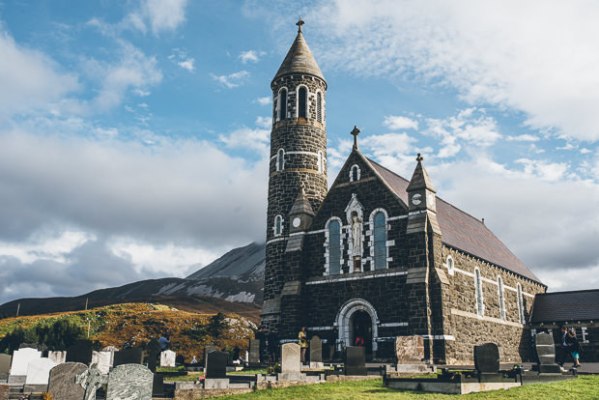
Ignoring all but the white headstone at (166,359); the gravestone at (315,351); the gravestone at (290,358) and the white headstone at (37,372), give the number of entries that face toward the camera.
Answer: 4

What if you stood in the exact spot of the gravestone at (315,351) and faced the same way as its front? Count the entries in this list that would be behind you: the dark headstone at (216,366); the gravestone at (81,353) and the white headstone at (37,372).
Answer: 0

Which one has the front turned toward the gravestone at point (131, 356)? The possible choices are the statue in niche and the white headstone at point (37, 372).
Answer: the statue in niche

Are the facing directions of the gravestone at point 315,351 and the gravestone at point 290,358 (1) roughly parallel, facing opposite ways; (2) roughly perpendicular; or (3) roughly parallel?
roughly parallel

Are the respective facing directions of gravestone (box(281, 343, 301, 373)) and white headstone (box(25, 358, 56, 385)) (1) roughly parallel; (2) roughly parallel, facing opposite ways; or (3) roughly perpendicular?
roughly parallel

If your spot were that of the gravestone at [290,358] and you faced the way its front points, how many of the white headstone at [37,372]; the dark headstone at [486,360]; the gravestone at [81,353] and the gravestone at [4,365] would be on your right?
3

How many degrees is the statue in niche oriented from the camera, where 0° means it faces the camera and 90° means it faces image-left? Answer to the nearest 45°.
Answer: approximately 45°

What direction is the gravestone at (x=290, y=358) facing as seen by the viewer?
toward the camera

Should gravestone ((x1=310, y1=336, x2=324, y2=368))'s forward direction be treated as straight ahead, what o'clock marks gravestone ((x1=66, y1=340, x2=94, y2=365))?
gravestone ((x1=66, y1=340, x2=94, y2=365)) is roughly at 2 o'clock from gravestone ((x1=310, y1=336, x2=324, y2=368)).

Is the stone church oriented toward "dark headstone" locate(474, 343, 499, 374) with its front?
no

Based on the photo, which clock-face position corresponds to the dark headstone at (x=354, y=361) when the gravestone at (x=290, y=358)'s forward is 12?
The dark headstone is roughly at 8 o'clock from the gravestone.

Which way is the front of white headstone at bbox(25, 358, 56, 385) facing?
toward the camera

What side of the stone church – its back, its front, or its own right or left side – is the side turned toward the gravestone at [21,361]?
front
